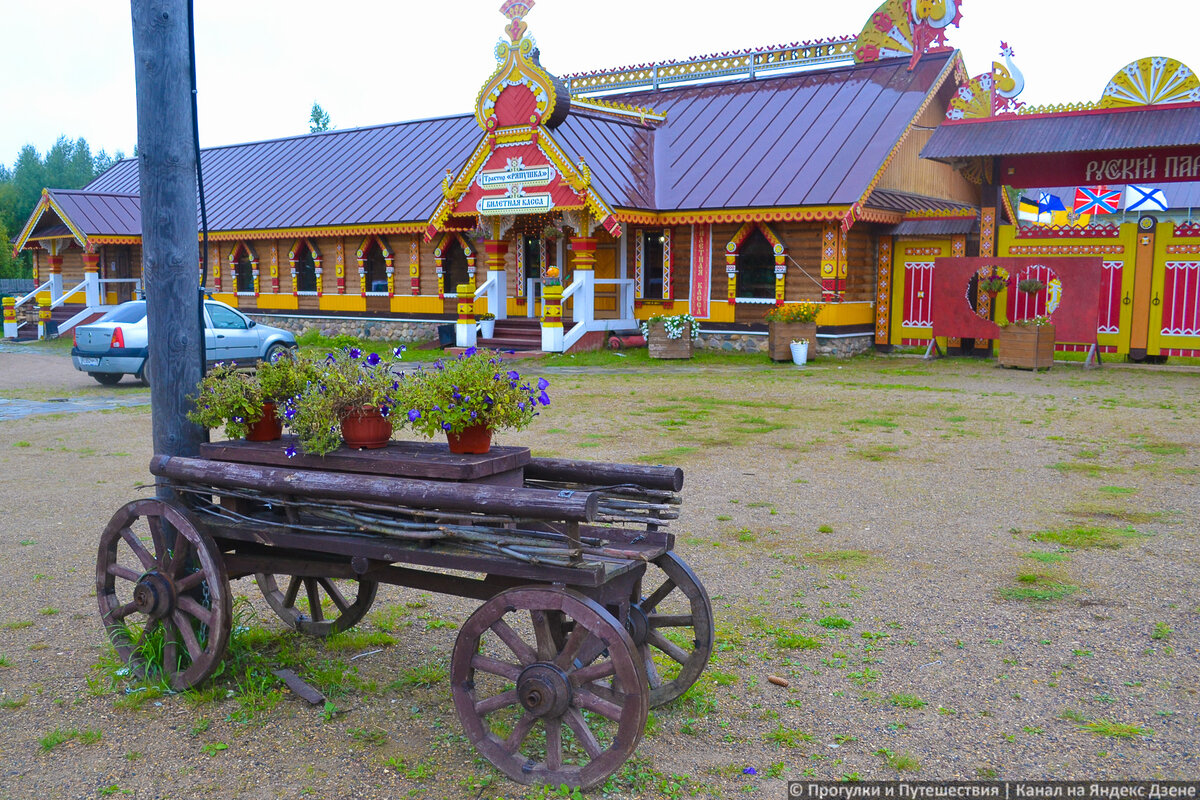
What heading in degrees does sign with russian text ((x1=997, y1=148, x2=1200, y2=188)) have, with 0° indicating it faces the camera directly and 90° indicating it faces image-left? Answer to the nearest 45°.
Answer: approximately 0°

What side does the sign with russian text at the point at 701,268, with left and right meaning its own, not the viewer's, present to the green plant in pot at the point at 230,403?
front

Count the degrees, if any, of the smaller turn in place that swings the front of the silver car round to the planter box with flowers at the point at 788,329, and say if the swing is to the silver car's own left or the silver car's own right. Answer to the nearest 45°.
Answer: approximately 45° to the silver car's own right

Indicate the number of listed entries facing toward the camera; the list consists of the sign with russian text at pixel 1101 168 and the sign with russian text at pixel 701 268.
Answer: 2

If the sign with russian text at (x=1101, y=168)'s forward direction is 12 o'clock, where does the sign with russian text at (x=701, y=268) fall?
the sign with russian text at (x=701, y=268) is roughly at 3 o'clock from the sign with russian text at (x=1101, y=168).

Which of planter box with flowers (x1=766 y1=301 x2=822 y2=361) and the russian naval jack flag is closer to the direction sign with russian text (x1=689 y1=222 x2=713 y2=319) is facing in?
the planter box with flowers

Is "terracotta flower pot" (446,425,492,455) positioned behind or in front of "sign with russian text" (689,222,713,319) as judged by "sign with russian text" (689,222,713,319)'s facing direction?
in front

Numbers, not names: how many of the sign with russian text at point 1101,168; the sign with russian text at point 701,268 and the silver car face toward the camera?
2

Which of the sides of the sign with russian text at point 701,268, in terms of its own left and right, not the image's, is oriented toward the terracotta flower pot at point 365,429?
front

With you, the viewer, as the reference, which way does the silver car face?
facing away from the viewer and to the right of the viewer

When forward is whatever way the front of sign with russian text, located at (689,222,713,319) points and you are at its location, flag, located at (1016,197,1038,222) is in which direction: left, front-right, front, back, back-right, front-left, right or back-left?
back-left

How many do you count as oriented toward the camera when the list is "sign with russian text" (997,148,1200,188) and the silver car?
1
